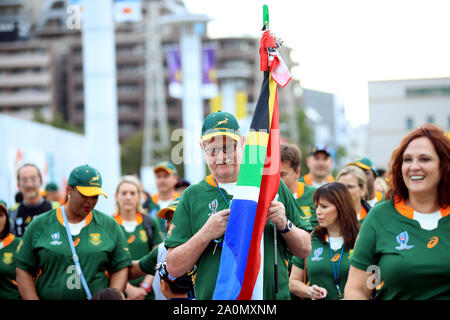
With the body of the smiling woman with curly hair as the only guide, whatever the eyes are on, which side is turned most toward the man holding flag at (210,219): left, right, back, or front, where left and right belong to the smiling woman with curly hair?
right

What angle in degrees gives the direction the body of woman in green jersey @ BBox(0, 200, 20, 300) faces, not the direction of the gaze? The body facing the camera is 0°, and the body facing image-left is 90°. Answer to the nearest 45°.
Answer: approximately 0°

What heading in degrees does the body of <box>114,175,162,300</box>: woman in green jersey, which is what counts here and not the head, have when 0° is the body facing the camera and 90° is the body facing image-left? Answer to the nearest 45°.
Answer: approximately 0°

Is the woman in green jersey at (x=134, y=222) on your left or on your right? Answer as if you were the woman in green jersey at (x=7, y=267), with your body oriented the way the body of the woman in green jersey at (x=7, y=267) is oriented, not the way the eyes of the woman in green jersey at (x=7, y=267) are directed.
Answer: on your left
